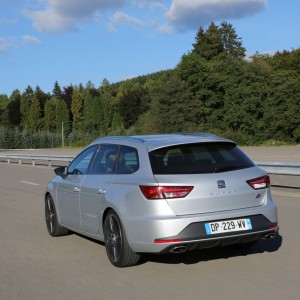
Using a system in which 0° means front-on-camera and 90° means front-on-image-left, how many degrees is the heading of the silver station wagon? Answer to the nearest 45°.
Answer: approximately 135°

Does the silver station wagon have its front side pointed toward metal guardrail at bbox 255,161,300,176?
no
